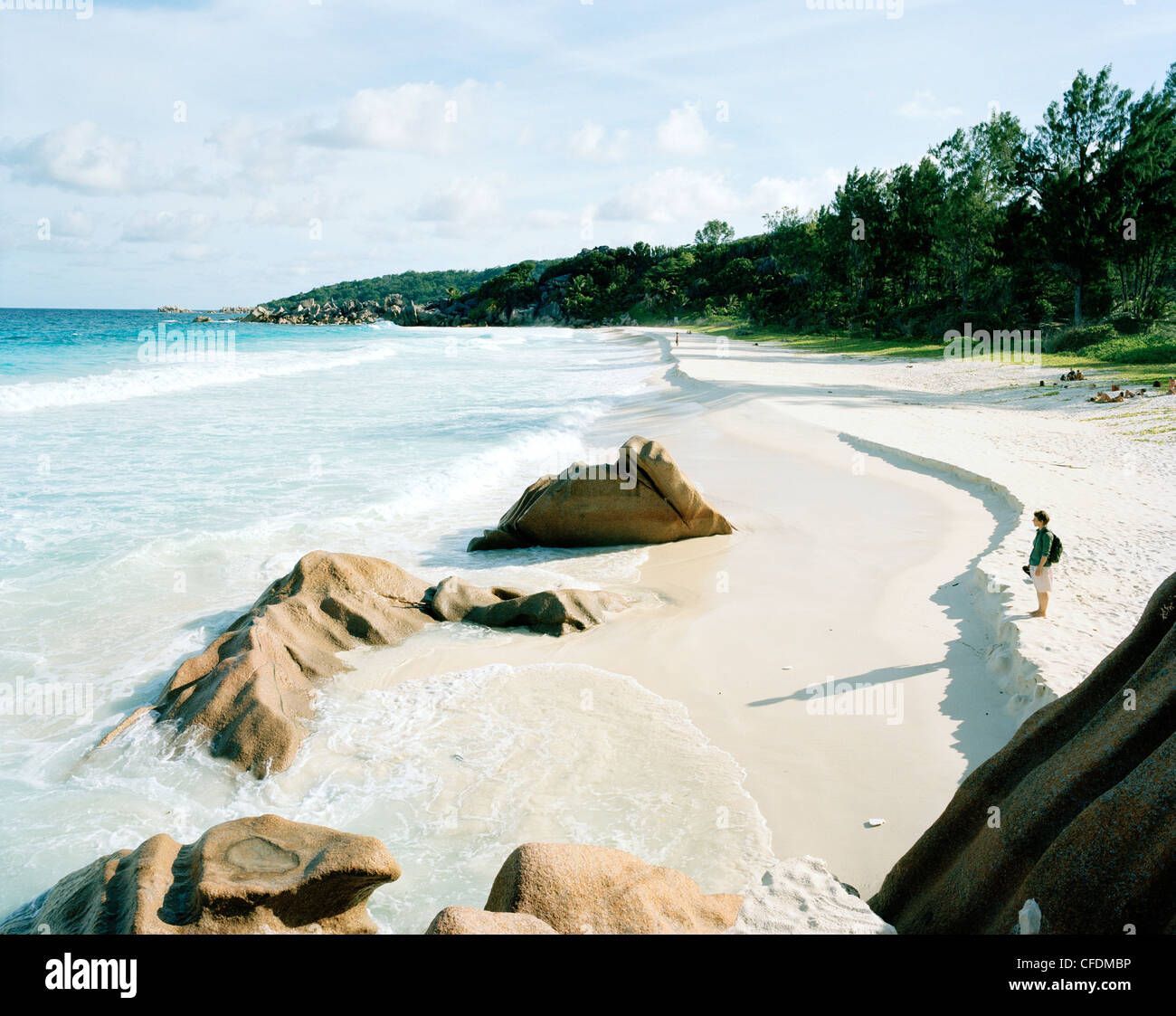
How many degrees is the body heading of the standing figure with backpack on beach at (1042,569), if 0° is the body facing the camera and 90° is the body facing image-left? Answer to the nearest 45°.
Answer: approximately 90°

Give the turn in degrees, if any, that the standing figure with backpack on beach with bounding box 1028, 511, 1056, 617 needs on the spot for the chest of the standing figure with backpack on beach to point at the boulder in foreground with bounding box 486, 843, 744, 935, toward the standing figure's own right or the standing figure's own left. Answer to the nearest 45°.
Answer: approximately 90° to the standing figure's own left

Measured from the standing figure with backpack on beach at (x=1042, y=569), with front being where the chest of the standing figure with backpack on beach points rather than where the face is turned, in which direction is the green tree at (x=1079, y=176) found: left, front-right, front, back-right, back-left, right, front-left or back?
right

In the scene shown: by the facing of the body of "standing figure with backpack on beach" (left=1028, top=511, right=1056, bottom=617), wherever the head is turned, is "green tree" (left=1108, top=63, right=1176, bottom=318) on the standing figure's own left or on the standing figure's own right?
on the standing figure's own right

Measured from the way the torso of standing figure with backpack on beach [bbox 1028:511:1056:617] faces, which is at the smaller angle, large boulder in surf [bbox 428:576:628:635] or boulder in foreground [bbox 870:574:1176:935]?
the large boulder in surf

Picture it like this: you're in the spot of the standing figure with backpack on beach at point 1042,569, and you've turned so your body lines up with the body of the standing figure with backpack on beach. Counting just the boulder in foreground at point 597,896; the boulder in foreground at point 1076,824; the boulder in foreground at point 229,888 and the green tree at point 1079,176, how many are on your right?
1

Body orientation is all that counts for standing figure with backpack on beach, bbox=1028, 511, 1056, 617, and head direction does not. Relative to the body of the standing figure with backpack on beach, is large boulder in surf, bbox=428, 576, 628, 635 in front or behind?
in front
